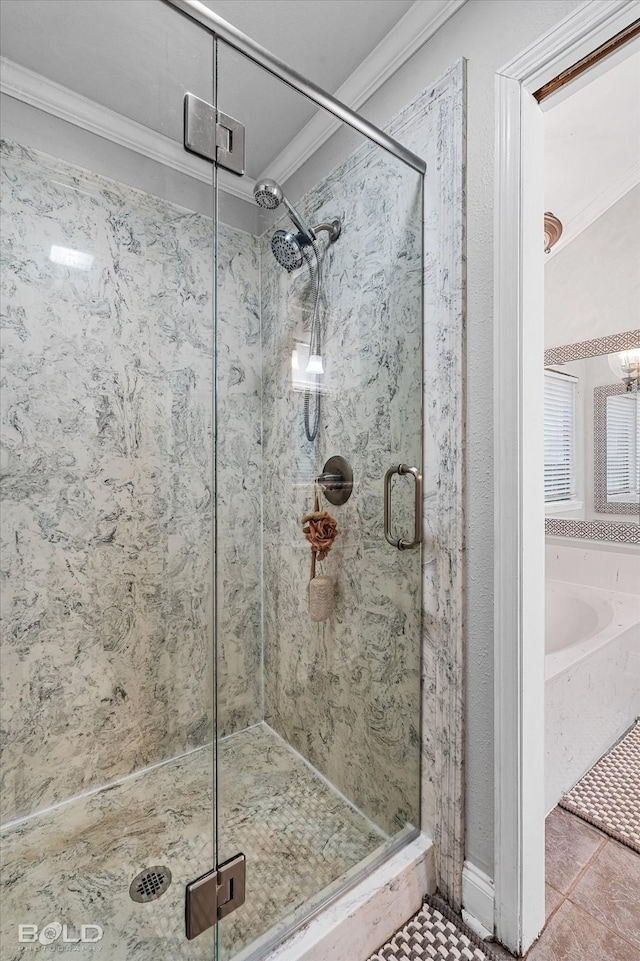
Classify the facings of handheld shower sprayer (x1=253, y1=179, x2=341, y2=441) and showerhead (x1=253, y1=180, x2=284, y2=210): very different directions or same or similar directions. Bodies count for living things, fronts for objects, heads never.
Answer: same or similar directions

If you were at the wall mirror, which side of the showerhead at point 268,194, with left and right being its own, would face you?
back

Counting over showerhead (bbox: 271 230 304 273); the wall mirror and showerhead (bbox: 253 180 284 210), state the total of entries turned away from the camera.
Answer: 0

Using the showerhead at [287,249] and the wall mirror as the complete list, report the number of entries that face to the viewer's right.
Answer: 0

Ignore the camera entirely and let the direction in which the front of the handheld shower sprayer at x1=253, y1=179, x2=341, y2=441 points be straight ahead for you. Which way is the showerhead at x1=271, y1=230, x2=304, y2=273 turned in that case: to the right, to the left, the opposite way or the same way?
the same way

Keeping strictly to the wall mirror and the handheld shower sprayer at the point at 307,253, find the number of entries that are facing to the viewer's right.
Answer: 0

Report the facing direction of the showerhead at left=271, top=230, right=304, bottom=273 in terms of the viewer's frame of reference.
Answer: facing the viewer and to the left of the viewer

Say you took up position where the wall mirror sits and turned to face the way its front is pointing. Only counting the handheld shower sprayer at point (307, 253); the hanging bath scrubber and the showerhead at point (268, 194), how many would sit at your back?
0

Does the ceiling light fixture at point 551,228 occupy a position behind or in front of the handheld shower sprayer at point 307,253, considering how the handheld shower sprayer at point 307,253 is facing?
behind

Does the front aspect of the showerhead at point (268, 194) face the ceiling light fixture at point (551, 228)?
no

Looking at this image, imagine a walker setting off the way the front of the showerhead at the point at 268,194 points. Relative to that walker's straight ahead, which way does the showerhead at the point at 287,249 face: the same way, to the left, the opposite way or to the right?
the same way

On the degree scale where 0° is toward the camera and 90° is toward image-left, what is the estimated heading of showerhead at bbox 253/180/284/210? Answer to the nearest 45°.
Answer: approximately 45°
